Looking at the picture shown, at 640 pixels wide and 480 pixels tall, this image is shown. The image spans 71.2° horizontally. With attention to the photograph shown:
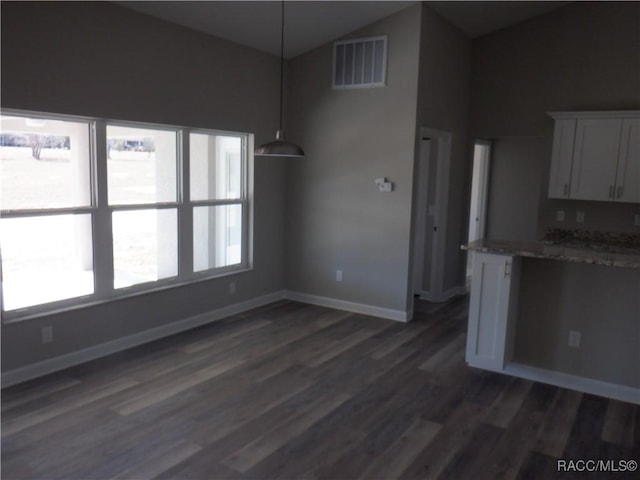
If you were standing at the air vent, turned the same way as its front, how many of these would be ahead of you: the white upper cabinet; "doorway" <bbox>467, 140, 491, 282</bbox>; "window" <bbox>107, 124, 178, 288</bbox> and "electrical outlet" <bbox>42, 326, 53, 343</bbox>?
2

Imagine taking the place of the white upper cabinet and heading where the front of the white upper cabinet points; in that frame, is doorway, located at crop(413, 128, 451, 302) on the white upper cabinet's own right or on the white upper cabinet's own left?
on the white upper cabinet's own right

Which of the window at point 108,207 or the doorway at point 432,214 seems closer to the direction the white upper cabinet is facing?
the window

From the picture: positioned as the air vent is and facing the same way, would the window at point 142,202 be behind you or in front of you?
in front

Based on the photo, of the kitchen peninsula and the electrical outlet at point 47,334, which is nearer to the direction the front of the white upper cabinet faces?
the kitchen peninsula

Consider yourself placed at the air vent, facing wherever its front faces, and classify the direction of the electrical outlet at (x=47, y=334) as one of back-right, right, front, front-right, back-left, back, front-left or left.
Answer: front

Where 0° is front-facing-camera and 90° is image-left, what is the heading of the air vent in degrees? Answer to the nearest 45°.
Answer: approximately 45°

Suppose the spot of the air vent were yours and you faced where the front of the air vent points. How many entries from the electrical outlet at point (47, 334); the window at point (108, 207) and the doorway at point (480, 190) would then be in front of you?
2

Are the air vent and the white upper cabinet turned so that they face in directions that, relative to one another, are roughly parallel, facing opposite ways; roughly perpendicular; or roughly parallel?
roughly parallel

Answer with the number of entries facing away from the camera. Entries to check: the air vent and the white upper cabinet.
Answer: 0

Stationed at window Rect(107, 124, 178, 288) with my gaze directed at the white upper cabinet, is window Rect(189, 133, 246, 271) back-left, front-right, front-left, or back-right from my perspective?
front-left

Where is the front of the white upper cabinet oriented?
toward the camera

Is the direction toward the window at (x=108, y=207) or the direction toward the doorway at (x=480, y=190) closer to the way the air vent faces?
the window
